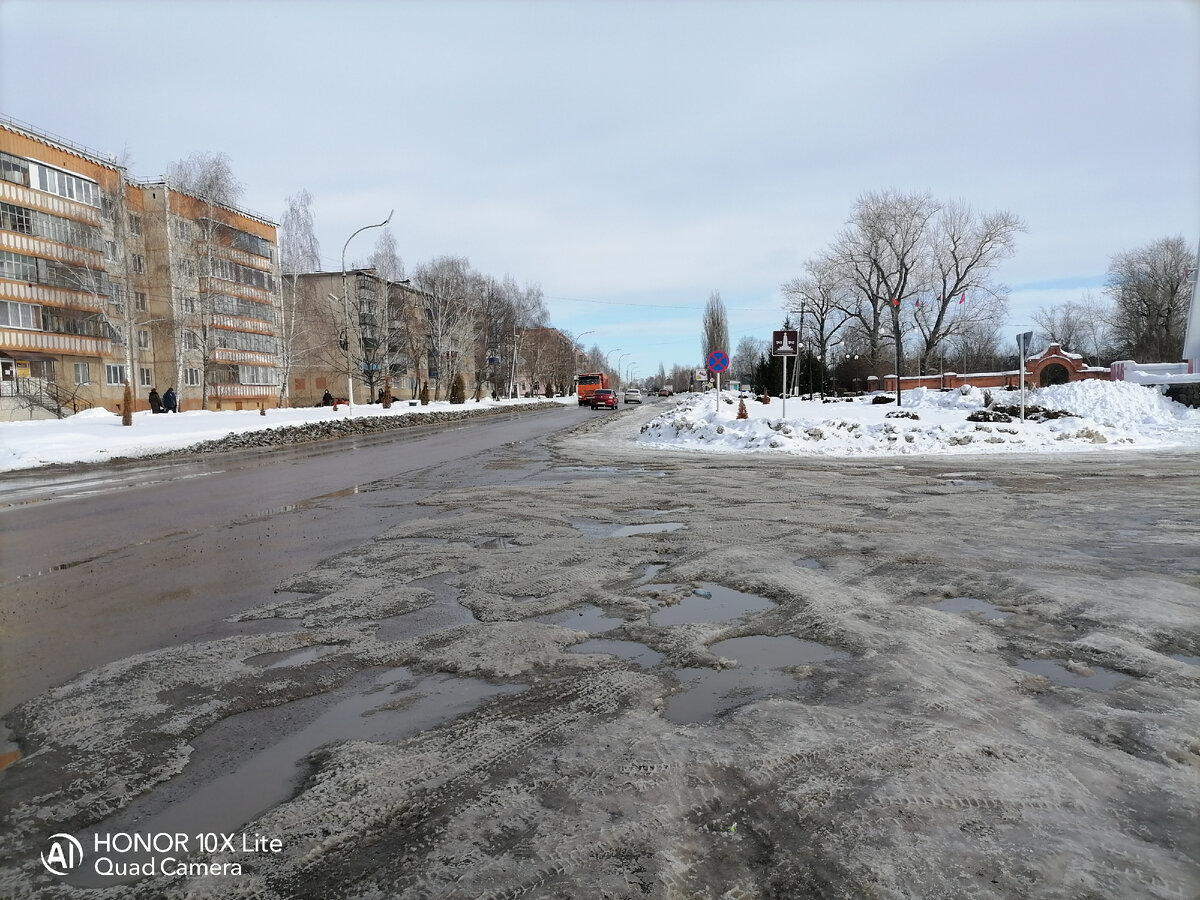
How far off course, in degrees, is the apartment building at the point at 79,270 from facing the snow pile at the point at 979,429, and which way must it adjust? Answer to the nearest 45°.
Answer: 0° — it already faces it

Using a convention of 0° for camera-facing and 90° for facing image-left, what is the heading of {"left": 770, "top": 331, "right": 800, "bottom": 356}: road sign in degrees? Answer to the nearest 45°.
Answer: approximately 0°

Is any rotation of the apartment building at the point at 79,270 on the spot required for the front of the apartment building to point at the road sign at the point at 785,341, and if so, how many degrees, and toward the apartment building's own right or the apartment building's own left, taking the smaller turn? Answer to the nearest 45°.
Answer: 0° — it already faces it

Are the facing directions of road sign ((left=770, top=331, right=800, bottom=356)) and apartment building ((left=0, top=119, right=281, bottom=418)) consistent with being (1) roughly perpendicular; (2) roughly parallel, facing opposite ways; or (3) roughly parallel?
roughly perpendicular

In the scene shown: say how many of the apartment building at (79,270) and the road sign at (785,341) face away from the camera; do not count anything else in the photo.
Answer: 0

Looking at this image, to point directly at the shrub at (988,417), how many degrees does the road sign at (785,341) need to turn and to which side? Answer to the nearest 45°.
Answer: approximately 90° to its left
